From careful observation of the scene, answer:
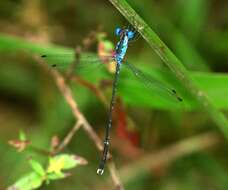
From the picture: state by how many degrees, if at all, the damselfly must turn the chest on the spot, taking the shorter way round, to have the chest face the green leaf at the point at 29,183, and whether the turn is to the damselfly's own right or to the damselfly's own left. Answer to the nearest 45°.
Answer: approximately 90° to the damselfly's own left

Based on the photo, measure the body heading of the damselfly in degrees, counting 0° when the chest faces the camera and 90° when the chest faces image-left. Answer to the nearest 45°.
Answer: approximately 180°

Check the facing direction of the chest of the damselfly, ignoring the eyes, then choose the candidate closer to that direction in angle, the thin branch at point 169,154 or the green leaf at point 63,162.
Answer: the thin branch
